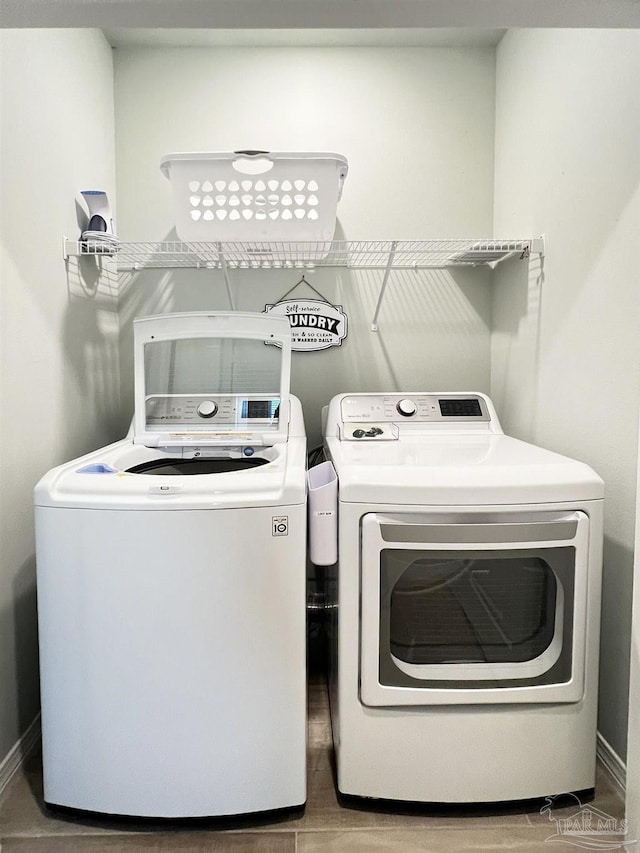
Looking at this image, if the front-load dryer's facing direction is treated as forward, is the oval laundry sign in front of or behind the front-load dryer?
behind

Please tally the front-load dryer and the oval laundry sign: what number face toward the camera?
2

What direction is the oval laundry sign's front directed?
toward the camera

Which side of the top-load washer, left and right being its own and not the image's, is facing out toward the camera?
front

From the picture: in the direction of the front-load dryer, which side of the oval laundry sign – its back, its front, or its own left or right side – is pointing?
front

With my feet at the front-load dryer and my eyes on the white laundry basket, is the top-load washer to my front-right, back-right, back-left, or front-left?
front-left

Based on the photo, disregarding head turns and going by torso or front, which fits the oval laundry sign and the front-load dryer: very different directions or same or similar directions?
same or similar directions
